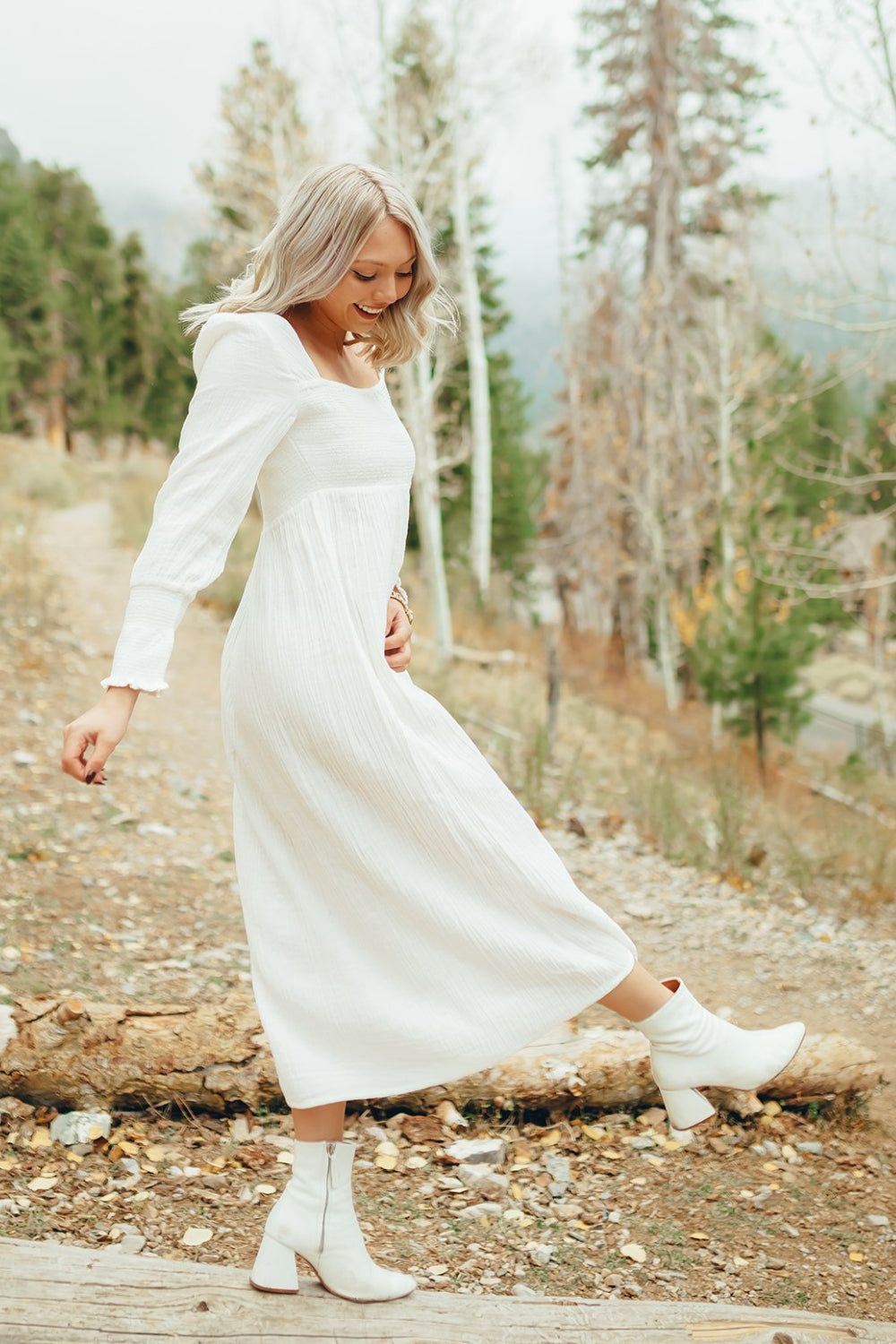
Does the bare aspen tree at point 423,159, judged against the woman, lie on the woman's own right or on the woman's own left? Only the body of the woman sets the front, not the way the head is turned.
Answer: on the woman's own left

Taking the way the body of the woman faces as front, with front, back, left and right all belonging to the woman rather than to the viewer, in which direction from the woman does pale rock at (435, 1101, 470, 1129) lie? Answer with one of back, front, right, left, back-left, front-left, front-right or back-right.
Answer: left

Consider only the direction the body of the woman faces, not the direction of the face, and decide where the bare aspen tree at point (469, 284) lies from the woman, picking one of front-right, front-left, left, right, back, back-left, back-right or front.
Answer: left

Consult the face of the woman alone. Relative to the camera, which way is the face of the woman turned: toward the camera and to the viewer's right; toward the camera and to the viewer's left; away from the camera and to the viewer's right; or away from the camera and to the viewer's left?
toward the camera and to the viewer's right

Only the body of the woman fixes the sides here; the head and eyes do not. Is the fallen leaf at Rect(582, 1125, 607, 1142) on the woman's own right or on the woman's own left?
on the woman's own left

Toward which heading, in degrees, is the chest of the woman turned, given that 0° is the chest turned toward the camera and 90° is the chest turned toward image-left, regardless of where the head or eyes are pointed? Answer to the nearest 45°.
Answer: approximately 270°

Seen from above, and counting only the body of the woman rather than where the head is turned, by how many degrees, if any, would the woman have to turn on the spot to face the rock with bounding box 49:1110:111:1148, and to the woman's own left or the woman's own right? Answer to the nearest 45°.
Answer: approximately 135° to the woman's own left
